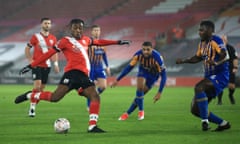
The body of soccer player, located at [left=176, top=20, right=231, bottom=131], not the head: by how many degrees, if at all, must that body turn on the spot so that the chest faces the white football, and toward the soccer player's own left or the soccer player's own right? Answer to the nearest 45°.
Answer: approximately 45° to the soccer player's own right

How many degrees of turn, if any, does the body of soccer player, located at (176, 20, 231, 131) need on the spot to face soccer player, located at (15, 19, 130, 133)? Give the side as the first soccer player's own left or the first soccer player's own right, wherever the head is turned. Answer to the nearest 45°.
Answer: approximately 45° to the first soccer player's own right

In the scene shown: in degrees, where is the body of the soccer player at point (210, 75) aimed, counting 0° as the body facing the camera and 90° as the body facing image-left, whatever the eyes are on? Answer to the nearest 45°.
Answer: approximately 45°

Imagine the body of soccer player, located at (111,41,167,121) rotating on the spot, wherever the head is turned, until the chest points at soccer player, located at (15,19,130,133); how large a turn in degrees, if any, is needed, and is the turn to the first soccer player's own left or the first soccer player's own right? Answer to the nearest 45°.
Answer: approximately 45° to the first soccer player's own right

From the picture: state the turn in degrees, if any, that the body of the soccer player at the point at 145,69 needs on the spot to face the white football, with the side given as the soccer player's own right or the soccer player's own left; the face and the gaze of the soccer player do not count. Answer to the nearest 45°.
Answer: approximately 45° to the soccer player's own right
